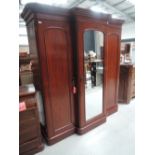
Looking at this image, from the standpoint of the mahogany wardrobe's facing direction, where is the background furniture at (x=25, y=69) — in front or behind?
behind

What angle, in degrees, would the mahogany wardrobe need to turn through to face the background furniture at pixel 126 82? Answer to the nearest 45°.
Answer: approximately 90° to its left

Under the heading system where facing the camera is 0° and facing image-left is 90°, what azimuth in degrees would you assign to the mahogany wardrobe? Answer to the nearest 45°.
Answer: approximately 315°
